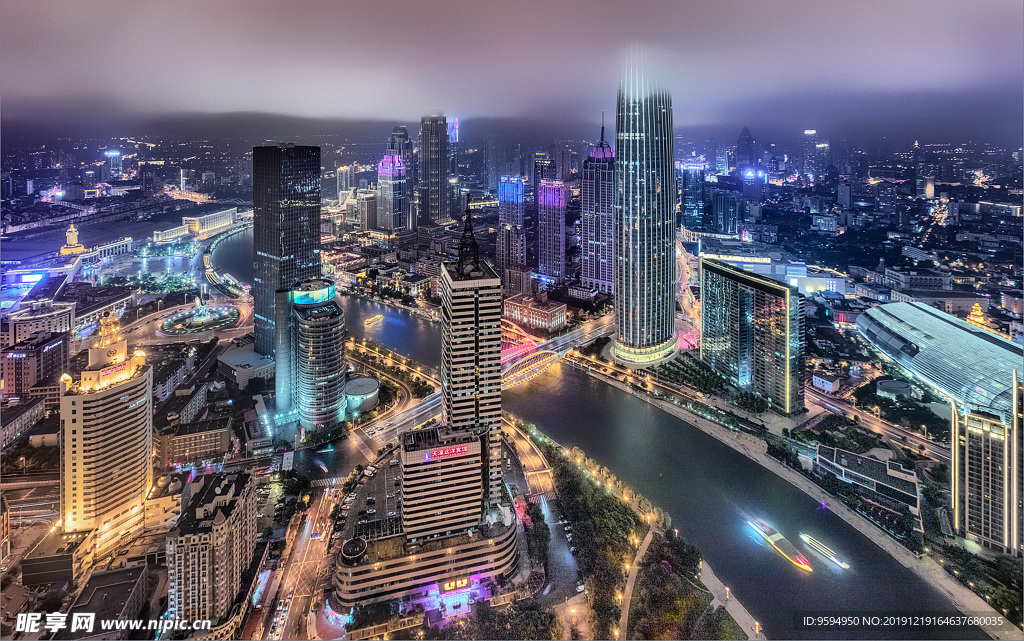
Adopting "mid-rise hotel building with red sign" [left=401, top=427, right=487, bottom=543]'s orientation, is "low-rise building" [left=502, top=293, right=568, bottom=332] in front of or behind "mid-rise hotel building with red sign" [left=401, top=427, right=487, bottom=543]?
behind

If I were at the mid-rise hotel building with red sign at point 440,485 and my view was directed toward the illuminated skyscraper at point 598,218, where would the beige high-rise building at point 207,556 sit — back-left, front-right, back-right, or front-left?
back-left

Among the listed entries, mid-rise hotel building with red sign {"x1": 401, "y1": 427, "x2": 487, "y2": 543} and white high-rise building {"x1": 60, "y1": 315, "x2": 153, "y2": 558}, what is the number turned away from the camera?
0

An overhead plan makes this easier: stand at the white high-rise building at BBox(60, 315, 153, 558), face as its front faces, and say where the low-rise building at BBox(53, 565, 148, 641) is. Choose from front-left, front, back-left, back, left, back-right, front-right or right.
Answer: front-right

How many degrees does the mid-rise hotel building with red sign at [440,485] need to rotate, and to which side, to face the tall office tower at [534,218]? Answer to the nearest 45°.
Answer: approximately 180°

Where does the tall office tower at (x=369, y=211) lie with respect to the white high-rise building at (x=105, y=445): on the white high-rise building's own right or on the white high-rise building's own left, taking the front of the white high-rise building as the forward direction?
on the white high-rise building's own left

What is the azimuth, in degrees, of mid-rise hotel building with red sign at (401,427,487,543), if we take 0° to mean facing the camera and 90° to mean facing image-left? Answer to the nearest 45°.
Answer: approximately 0°

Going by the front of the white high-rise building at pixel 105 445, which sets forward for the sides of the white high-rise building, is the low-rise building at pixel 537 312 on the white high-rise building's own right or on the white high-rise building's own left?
on the white high-rise building's own left

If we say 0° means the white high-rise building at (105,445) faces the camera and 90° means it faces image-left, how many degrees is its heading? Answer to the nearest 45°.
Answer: approximately 315°
